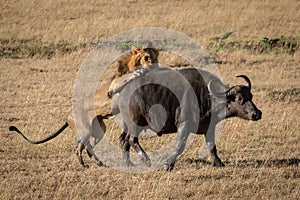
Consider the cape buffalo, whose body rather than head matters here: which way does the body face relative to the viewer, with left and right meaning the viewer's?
facing to the right of the viewer

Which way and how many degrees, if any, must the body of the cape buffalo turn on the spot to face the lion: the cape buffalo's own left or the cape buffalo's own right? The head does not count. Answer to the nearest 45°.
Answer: approximately 180°
